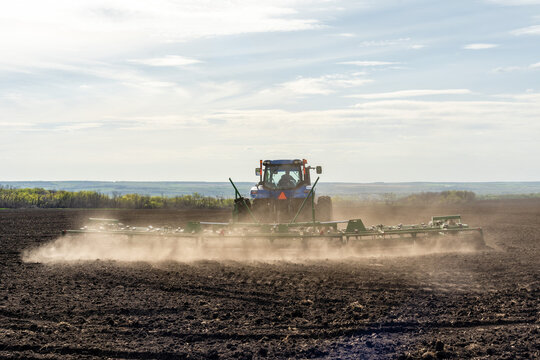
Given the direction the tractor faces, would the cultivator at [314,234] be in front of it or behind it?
behind

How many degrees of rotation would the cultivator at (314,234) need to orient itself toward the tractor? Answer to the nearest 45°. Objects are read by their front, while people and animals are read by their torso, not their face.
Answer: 0° — it already faces it

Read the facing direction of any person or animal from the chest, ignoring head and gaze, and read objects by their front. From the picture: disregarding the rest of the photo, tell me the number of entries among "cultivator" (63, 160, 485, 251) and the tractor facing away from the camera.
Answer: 2

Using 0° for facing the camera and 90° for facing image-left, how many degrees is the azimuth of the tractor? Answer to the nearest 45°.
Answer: approximately 180°

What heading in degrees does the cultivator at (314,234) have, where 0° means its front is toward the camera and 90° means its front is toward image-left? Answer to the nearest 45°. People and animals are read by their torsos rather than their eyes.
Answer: approximately 180°
